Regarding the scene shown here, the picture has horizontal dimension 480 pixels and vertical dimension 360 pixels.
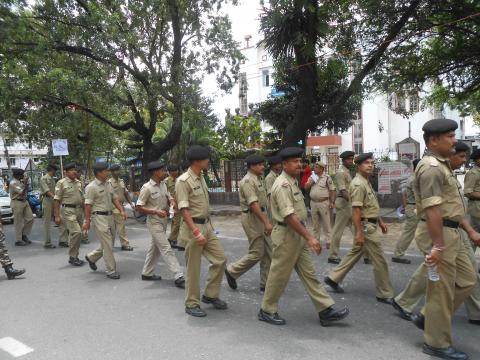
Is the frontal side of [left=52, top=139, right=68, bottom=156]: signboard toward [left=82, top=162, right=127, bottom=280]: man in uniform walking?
yes

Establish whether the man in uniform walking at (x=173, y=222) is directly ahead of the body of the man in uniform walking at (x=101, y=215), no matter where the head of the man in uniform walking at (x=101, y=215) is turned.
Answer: no

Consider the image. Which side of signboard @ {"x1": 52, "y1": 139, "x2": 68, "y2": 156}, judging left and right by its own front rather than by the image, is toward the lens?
front

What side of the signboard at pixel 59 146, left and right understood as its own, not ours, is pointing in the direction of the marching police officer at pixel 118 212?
left

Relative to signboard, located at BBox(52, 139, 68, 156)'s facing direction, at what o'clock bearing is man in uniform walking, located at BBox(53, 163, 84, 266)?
The man in uniform walking is roughly at 12 o'clock from the signboard.

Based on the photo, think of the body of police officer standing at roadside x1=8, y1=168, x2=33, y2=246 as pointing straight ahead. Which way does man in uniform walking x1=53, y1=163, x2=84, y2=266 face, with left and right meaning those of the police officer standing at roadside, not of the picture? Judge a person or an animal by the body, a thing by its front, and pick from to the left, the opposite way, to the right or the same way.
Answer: the same way

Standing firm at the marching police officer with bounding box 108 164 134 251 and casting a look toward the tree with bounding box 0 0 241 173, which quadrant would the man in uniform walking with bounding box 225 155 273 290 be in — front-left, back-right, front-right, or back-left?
back-right

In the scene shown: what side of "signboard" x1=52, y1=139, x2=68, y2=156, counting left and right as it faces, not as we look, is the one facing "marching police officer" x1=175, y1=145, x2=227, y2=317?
front
